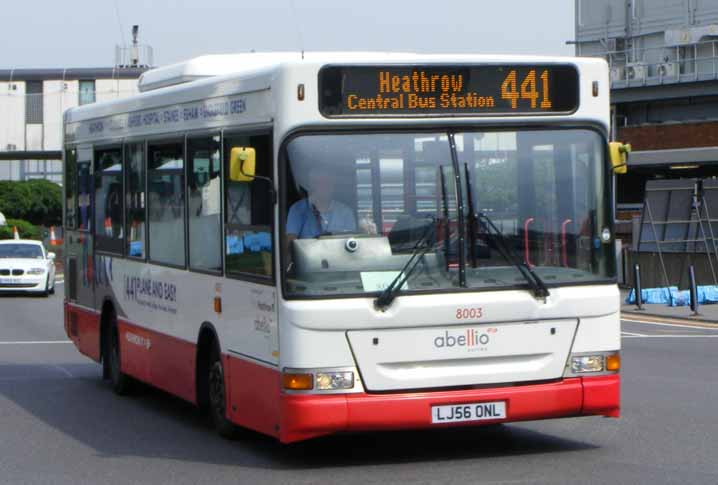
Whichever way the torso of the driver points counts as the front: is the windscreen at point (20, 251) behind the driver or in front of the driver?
behind

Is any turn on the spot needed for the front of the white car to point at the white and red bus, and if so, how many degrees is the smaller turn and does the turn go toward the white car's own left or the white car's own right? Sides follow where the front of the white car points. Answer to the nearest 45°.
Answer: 0° — it already faces it

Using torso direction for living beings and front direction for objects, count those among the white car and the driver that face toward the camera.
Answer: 2

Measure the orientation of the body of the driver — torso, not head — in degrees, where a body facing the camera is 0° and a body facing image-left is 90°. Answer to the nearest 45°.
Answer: approximately 0°

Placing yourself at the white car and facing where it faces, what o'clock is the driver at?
The driver is roughly at 12 o'clock from the white car.

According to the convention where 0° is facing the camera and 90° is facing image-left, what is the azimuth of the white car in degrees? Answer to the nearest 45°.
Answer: approximately 0°

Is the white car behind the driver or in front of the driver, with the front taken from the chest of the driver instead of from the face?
behind
